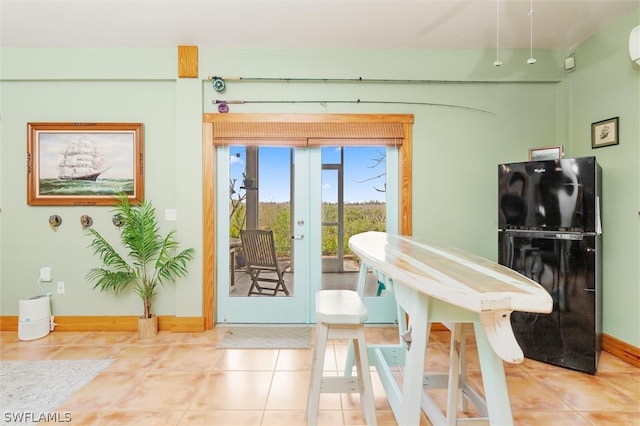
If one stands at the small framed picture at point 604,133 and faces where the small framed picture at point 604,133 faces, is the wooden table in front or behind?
in front

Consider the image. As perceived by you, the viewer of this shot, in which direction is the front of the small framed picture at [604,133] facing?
facing the viewer and to the left of the viewer

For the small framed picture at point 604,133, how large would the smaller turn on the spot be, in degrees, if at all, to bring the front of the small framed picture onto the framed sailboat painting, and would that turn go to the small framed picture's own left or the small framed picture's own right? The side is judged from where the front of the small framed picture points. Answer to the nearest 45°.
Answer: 0° — it already faces it

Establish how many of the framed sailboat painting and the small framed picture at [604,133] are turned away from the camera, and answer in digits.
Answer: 0

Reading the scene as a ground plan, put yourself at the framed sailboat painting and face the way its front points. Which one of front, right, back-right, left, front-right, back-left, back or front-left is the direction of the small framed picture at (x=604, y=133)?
front-left

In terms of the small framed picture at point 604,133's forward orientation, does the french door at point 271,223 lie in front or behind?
in front

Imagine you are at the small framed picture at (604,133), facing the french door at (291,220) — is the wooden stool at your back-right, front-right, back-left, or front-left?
front-left

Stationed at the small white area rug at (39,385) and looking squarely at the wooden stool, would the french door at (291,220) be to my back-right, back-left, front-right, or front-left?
front-left

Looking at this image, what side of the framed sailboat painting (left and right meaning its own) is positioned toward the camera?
front
